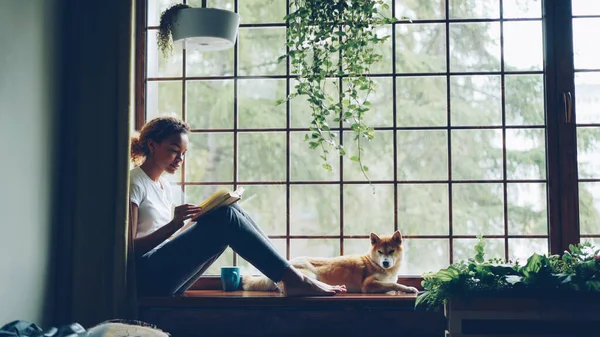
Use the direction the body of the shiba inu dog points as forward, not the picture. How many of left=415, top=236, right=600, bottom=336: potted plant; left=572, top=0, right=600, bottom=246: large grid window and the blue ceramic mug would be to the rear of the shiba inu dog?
1

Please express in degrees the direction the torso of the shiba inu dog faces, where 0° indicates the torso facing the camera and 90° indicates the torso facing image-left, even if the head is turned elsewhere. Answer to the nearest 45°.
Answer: approximately 270°

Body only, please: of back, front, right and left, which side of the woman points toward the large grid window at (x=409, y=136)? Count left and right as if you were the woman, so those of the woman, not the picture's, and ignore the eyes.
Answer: front

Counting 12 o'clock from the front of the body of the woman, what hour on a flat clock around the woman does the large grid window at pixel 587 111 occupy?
The large grid window is roughly at 12 o'clock from the woman.

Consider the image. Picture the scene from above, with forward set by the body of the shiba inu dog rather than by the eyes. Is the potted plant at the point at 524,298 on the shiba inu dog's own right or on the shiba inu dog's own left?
on the shiba inu dog's own right

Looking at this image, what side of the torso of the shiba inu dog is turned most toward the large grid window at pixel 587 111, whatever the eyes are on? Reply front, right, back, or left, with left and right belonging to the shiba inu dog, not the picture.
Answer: front

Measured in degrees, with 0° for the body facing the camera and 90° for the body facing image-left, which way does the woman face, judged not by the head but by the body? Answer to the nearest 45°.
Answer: approximately 270°

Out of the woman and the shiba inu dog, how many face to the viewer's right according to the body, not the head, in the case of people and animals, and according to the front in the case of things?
2
